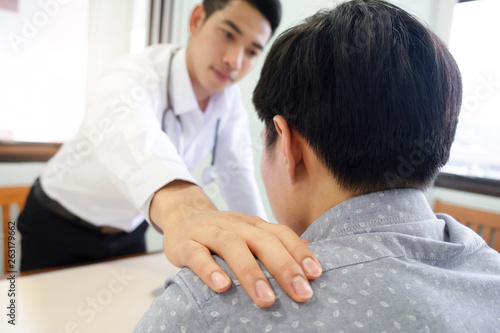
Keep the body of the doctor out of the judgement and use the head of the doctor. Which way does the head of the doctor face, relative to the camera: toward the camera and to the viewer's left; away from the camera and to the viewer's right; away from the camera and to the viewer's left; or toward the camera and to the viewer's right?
toward the camera and to the viewer's right

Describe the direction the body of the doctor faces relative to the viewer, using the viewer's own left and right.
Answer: facing the viewer and to the right of the viewer

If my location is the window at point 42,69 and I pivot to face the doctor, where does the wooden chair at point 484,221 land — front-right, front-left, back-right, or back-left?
front-left

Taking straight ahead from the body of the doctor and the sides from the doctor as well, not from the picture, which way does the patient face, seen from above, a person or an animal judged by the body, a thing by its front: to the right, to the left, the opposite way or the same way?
the opposite way

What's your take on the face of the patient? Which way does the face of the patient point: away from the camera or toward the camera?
away from the camera

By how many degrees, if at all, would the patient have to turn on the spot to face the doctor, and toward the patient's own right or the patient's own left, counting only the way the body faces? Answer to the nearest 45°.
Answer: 0° — they already face them

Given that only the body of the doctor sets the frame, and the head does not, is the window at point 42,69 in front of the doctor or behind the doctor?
behind

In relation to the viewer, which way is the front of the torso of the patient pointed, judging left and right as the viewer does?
facing away from the viewer and to the left of the viewer

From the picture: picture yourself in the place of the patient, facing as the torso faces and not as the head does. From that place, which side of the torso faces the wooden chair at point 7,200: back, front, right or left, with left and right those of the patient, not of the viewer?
front
